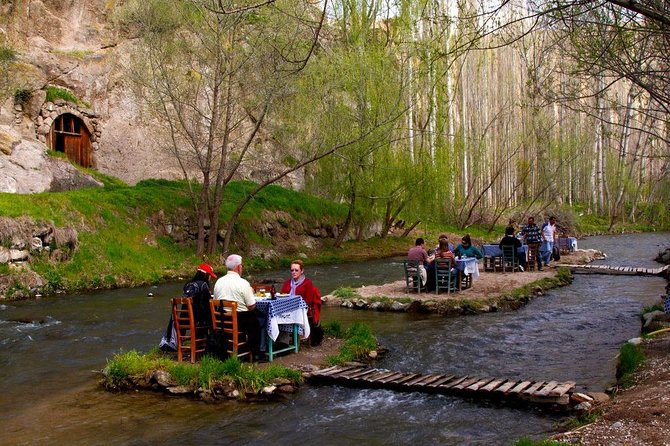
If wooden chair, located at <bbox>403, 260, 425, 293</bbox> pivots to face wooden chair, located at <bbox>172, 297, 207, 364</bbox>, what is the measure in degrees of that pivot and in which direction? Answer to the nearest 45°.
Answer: approximately 180°

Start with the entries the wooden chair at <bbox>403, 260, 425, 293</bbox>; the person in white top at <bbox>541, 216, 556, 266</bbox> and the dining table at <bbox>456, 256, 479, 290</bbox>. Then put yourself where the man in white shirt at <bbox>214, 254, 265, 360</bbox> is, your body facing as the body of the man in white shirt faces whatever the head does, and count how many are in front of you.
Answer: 3

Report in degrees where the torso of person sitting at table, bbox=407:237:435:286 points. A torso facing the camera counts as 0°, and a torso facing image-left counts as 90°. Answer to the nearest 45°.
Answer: approximately 225°

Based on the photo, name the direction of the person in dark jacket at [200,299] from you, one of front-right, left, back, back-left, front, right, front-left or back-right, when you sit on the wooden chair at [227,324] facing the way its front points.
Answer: left

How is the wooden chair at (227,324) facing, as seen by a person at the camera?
facing away from the viewer and to the right of the viewer

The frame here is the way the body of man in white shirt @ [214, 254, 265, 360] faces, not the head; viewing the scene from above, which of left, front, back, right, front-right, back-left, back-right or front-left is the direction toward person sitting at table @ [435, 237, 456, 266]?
front

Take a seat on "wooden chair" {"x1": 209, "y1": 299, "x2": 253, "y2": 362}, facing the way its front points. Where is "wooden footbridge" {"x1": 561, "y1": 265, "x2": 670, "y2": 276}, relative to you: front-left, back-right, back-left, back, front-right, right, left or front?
front

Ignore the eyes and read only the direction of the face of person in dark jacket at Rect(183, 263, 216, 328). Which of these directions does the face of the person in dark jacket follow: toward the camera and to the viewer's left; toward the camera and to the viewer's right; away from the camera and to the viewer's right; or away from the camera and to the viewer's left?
away from the camera and to the viewer's right

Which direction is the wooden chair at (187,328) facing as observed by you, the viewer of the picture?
facing away from the viewer and to the right of the viewer

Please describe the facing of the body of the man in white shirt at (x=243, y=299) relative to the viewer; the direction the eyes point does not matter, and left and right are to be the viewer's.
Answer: facing away from the viewer and to the right of the viewer

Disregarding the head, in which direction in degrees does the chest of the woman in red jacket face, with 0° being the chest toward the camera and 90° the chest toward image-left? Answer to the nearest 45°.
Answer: approximately 45°

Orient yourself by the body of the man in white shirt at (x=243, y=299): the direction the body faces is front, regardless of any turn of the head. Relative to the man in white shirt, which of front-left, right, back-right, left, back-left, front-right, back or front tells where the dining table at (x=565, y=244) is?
front
